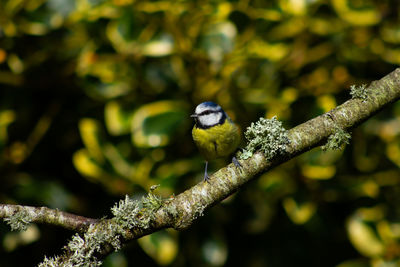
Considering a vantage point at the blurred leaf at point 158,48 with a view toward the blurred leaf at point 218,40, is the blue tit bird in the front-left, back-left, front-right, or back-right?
front-right

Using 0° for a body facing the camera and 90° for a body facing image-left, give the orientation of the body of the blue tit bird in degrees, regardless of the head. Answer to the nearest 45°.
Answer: approximately 45°

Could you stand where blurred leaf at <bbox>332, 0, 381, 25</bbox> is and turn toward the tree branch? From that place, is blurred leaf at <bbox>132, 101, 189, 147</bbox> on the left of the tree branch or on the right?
right
